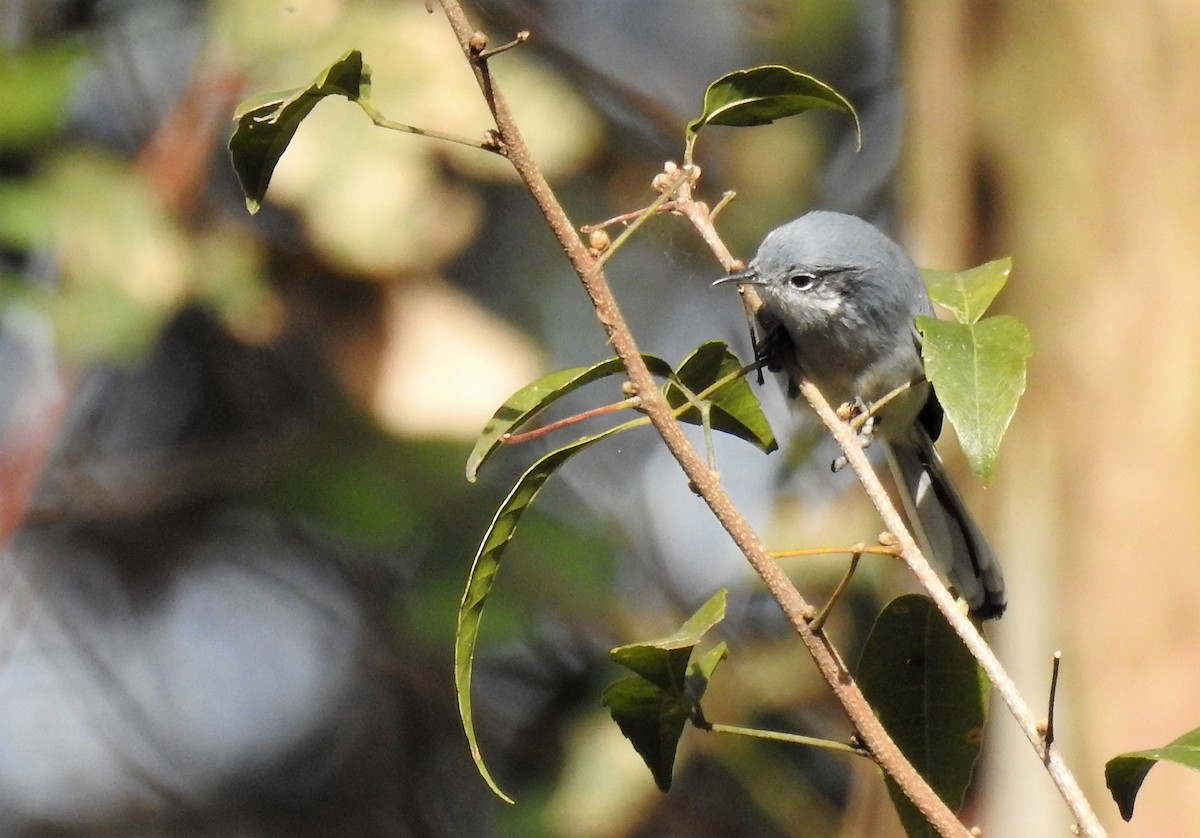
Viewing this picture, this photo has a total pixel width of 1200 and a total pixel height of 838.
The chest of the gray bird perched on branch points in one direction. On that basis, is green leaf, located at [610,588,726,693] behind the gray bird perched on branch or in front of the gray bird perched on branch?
in front

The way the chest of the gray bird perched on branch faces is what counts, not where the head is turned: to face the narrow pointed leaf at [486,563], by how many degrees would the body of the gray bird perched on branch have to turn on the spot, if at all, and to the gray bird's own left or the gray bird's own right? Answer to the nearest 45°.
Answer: approximately 45° to the gray bird's own right

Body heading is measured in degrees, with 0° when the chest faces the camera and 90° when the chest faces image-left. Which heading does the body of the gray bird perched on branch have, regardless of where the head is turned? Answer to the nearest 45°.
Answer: approximately 45°

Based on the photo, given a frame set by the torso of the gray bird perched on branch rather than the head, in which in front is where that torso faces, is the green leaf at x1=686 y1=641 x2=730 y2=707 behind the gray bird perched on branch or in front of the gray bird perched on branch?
in front

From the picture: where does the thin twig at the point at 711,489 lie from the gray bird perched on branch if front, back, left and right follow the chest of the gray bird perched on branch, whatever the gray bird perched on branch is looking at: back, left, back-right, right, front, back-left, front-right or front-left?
front-right

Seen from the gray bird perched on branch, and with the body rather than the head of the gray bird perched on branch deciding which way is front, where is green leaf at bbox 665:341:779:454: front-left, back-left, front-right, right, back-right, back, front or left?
front-right
